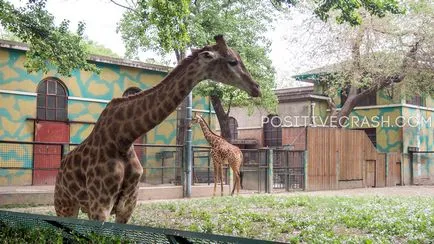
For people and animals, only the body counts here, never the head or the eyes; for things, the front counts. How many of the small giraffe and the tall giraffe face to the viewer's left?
1

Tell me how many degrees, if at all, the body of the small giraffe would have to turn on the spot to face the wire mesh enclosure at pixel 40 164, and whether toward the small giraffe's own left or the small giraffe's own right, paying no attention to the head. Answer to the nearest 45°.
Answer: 0° — it already faces it

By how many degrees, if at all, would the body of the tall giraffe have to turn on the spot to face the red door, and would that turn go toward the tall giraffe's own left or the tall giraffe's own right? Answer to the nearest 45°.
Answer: approximately 135° to the tall giraffe's own left

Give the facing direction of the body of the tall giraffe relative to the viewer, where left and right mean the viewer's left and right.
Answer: facing the viewer and to the right of the viewer

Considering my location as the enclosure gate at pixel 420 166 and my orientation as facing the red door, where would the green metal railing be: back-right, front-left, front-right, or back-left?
front-left

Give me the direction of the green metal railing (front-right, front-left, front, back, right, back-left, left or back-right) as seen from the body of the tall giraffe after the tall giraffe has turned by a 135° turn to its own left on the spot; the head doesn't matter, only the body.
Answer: back

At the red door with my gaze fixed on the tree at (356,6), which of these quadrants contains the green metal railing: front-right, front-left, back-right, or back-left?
front-right

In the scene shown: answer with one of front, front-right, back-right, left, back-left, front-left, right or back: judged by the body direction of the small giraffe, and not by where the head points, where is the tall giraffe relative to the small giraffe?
left

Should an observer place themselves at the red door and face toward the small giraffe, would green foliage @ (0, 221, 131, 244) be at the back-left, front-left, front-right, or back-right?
front-right

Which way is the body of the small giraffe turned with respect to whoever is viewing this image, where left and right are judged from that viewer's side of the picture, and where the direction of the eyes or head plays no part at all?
facing to the left of the viewer

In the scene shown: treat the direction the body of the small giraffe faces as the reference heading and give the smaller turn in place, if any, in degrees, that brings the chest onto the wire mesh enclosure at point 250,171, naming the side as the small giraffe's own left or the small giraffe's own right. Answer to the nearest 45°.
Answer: approximately 90° to the small giraffe's own right

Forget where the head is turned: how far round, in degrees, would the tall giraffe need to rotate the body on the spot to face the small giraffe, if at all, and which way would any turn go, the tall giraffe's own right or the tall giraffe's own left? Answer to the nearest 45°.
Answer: approximately 135° to the tall giraffe's own left

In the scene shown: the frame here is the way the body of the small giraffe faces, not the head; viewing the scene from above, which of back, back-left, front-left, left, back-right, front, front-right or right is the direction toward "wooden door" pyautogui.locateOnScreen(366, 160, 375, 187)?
back-right

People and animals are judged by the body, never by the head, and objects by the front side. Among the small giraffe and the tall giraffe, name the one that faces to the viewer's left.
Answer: the small giraffe

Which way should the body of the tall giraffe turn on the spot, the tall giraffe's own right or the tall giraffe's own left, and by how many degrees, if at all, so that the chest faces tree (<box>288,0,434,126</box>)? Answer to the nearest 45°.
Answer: approximately 90° to the tall giraffe's own left
